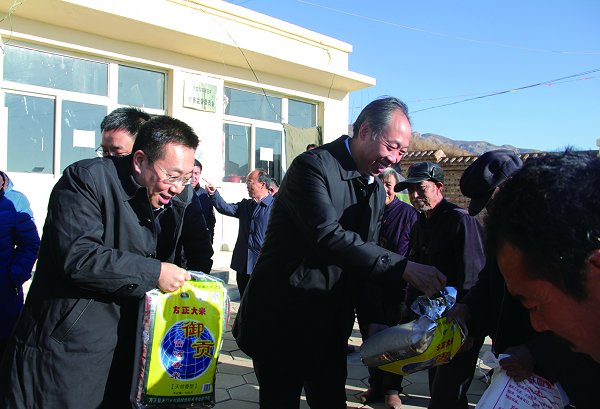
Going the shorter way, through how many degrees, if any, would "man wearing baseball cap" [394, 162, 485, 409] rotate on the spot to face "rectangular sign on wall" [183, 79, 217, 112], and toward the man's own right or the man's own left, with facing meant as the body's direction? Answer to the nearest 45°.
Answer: approximately 90° to the man's own right

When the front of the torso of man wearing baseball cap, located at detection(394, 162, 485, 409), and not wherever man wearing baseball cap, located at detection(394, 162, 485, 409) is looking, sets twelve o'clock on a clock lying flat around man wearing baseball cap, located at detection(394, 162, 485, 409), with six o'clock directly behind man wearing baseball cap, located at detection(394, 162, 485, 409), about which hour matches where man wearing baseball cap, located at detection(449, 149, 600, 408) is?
man wearing baseball cap, located at detection(449, 149, 600, 408) is roughly at 10 o'clock from man wearing baseball cap, located at detection(394, 162, 485, 409).

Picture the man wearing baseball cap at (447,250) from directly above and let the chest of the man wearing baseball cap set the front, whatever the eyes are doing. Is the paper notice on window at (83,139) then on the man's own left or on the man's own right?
on the man's own right

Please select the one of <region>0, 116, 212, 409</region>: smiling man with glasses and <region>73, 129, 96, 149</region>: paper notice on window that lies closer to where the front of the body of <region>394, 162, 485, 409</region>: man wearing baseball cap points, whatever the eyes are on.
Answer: the smiling man with glasses

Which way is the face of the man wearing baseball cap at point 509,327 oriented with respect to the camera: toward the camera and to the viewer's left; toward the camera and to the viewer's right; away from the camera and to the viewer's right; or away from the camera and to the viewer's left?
away from the camera and to the viewer's left

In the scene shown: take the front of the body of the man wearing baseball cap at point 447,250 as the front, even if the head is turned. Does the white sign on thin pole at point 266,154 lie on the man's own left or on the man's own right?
on the man's own right

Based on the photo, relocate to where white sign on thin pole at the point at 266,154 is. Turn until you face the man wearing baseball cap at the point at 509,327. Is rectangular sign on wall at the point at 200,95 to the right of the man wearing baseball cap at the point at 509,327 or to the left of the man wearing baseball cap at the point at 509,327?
right

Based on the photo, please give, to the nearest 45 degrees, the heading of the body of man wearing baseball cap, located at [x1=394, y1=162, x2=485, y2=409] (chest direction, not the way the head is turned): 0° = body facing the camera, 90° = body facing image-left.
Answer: approximately 45°

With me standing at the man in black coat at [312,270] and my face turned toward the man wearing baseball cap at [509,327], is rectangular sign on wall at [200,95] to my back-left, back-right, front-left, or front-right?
back-left
